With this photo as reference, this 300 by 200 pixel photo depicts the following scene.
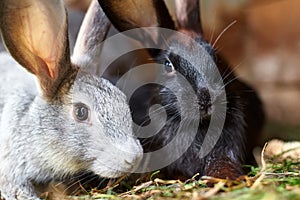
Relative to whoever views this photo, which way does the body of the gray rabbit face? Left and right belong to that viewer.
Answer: facing the viewer and to the right of the viewer

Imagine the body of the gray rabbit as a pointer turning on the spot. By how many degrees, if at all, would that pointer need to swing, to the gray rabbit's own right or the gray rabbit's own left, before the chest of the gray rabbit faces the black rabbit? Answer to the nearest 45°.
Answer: approximately 45° to the gray rabbit's own left
